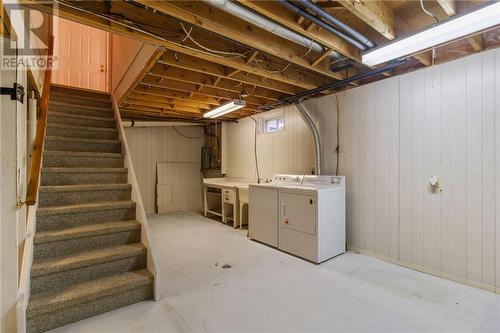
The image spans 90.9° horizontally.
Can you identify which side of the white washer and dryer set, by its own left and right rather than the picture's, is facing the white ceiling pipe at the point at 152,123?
right

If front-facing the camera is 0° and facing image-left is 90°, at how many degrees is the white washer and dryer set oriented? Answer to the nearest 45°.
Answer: approximately 45°

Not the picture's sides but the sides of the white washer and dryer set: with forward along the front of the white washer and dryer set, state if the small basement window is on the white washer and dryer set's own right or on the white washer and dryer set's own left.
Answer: on the white washer and dryer set's own right

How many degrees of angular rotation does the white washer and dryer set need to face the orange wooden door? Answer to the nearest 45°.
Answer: approximately 45° to its right
